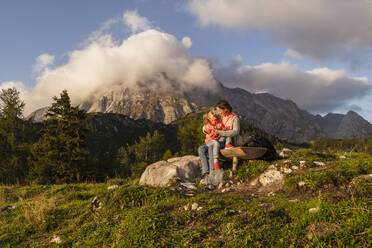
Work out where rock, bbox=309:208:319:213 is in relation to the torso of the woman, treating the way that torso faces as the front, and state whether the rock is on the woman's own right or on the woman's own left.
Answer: on the woman's own left

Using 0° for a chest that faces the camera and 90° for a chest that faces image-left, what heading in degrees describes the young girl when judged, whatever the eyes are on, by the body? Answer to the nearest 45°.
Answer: approximately 315°

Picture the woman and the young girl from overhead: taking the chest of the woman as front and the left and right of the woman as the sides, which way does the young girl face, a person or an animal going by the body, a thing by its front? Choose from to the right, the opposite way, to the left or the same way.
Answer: to the left

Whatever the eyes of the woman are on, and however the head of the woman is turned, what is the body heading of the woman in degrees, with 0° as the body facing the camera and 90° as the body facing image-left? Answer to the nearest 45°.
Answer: approximately 45°
